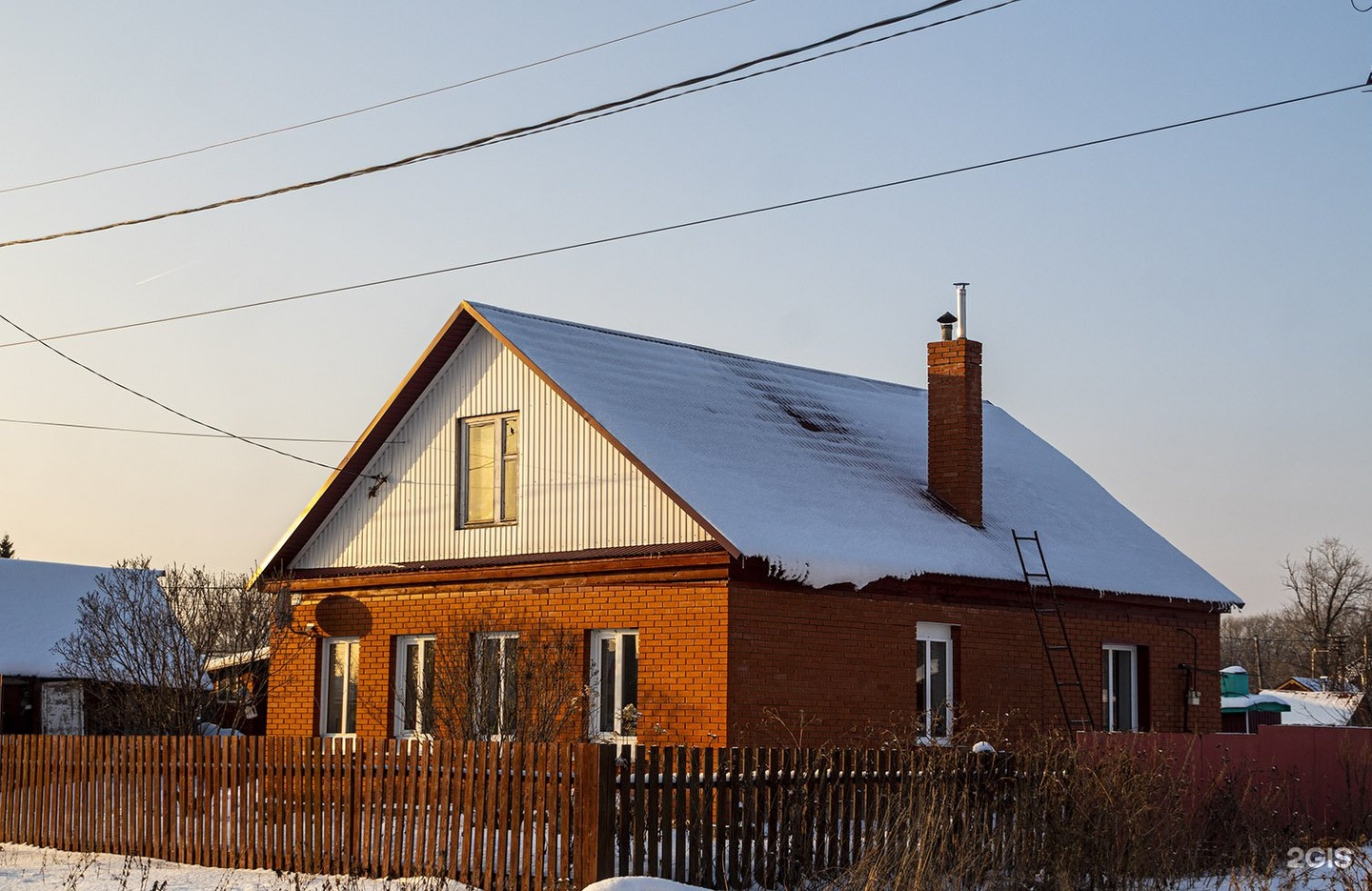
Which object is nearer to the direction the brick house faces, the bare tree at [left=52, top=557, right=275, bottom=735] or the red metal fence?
the bare tree

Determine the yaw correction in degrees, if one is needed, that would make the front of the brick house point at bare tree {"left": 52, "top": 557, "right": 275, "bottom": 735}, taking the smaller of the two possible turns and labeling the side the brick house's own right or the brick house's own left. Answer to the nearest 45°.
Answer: approximately 45° to the brick house's own right

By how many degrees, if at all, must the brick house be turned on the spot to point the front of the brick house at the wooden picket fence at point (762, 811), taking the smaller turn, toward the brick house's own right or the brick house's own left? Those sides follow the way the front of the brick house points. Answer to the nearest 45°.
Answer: approximately 45° to the brick house's own left

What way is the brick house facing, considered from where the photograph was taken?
facing the viewer and to the left of the viewer

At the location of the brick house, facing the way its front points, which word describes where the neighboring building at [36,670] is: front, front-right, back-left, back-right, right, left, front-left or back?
right
